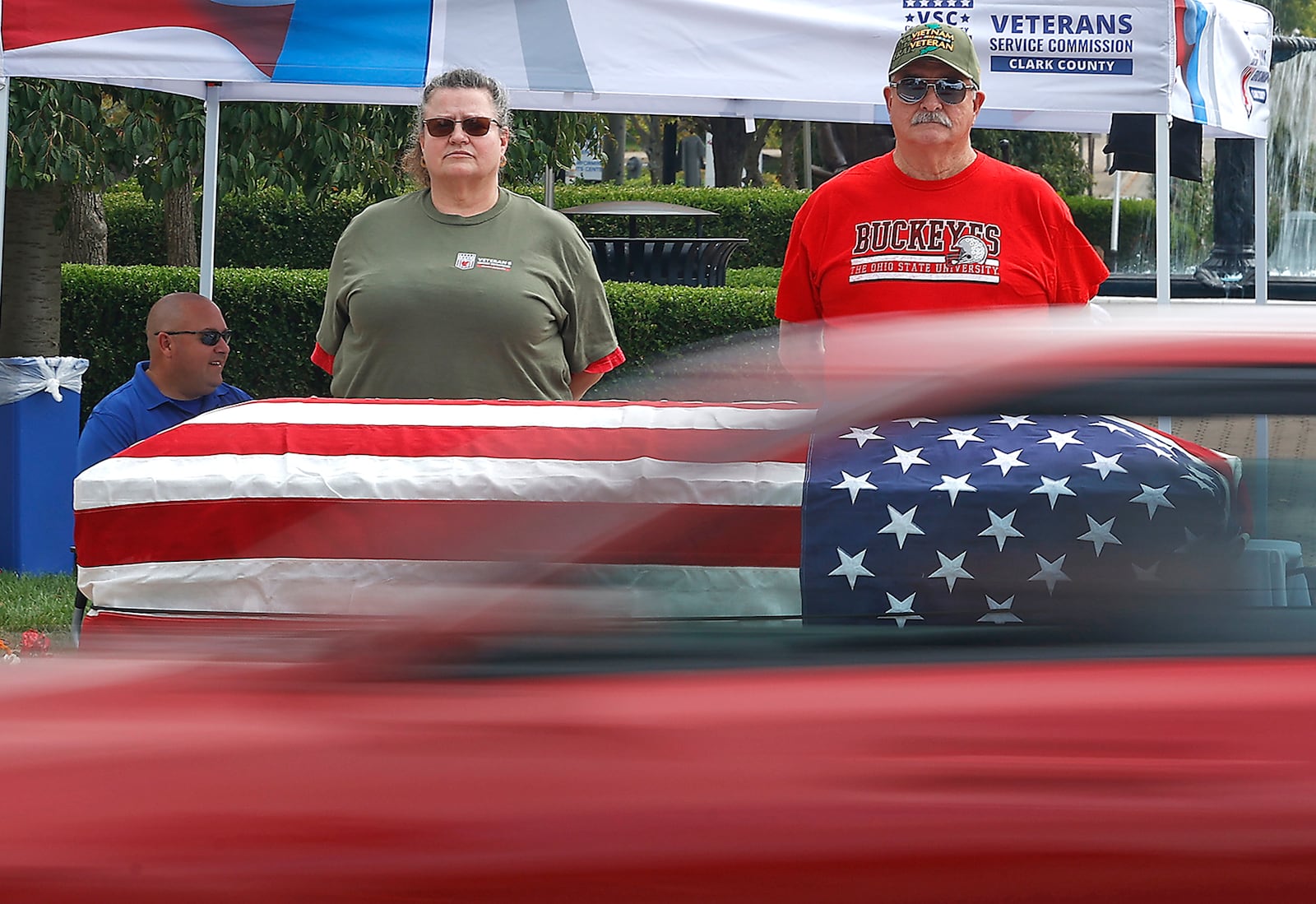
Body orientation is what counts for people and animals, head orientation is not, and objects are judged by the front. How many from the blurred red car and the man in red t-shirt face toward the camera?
1

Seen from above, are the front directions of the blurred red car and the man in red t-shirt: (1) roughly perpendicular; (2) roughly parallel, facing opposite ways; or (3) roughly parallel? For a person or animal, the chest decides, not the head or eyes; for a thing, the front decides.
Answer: roughly perpendicular

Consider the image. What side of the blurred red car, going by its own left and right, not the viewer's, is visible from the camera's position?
left

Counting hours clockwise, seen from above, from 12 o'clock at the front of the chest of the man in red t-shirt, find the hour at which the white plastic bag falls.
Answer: The white plastic bag is roughly at 4 o'clock from the man in red t-shirt.

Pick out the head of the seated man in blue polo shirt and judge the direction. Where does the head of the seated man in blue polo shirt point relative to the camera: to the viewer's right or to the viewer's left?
to the viewer's right

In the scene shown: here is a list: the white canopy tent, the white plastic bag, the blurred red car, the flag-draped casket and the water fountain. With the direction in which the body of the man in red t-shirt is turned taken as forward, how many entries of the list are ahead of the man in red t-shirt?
2

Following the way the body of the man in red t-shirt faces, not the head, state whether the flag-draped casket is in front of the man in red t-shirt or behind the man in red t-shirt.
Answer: in front
